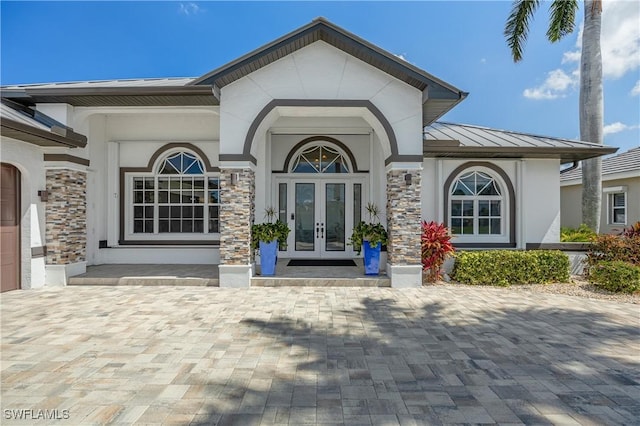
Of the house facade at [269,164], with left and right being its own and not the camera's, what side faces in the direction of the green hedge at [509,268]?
left

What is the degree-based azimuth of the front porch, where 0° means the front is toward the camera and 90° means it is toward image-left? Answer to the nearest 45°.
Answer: approximately 0°

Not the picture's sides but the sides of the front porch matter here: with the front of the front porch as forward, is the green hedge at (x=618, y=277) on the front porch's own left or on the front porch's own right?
on the front porch's own left

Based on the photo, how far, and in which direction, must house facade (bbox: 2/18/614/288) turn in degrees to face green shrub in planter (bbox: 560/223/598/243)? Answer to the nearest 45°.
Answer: approximately 90° to its left

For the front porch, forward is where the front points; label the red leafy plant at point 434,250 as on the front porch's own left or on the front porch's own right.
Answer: on the front porch's own left

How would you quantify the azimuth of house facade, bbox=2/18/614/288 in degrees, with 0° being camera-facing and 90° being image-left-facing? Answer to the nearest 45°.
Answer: approximately 0°
